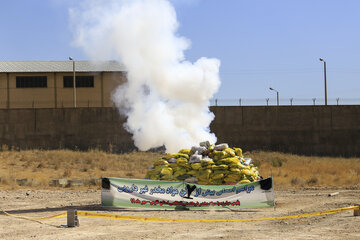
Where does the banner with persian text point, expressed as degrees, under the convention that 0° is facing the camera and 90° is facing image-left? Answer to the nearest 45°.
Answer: approximately 0°

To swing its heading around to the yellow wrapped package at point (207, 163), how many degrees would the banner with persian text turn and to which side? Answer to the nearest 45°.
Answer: approximately 135° to its left

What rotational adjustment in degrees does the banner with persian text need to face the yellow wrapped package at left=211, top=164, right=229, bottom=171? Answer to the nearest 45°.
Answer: approximately 135° to its left

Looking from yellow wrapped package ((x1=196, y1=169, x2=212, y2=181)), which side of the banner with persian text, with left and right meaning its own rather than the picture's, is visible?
back

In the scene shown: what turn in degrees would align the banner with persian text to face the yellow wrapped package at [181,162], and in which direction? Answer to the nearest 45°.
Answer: approximately 180°

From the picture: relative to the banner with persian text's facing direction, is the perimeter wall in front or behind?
behind

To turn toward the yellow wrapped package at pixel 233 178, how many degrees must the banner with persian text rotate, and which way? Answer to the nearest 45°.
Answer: approximately 135° to its left

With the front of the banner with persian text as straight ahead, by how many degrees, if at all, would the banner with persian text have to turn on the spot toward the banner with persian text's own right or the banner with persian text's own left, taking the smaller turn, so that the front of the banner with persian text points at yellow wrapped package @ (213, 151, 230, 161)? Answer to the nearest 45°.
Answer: approximately 135° to the banner with persian text's own left

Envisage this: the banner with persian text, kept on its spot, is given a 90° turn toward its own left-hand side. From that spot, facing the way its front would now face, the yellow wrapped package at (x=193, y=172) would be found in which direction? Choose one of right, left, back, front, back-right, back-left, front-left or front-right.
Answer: left

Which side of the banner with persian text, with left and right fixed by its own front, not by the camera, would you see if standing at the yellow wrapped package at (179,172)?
back
